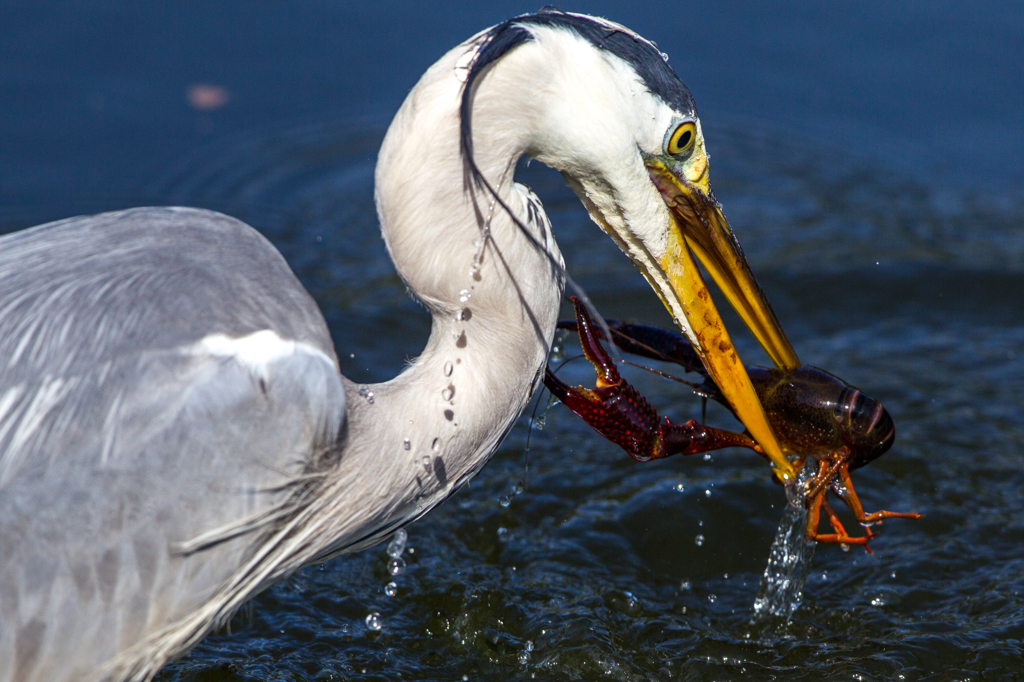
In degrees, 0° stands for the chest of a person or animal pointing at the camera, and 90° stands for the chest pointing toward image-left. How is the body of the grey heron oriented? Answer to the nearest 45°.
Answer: approximately 270°

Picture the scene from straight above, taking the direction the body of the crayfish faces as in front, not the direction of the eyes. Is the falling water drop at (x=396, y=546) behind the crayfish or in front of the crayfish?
in front

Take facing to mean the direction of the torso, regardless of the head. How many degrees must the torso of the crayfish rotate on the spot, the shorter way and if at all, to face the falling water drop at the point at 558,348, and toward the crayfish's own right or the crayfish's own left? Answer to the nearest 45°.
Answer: approximately 45° to the crayfish's own right

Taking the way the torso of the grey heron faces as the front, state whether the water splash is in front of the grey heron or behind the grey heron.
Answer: in front

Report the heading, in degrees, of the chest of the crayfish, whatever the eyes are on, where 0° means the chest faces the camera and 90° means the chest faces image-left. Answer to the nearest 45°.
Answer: approximately 90°
